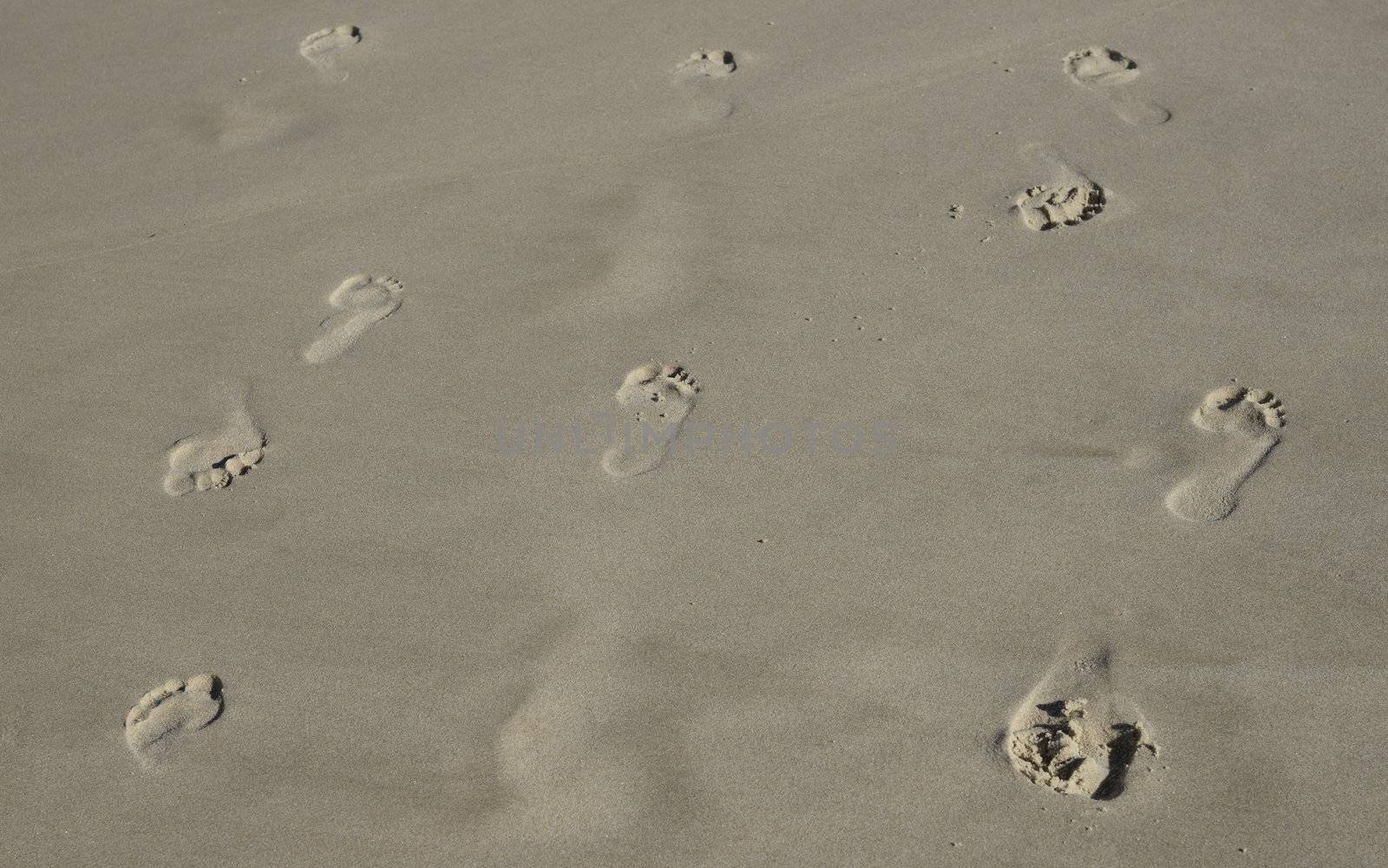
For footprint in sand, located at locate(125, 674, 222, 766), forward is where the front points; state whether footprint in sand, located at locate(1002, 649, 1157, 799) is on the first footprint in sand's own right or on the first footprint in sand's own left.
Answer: on the first footprint in sand's own right

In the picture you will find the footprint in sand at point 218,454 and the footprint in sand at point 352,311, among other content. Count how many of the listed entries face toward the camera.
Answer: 1

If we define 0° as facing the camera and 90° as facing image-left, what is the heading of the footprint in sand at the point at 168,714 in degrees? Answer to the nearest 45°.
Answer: approximately 225°

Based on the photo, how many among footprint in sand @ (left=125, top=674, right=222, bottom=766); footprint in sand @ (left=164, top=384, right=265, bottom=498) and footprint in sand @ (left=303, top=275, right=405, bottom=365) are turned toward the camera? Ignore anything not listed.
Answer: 1

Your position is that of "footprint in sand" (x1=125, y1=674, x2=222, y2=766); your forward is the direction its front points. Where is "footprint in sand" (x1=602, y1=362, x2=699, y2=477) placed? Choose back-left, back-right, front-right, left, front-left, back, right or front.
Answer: front-right

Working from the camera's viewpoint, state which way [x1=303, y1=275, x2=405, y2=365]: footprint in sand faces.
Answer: facing away from the viewer and to the right of the viewer

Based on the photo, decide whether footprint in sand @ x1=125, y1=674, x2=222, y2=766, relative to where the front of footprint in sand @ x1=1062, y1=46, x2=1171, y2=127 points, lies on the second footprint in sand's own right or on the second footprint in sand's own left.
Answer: on the second footprint in sand's own left

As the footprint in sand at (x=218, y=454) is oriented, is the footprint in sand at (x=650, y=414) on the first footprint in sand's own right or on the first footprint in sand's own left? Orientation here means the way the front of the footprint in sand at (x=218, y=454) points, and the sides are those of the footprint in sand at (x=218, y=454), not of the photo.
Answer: on the first footprint in sand's own left

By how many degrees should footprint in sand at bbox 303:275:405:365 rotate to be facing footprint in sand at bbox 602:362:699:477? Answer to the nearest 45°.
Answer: approximately 90° to its right
